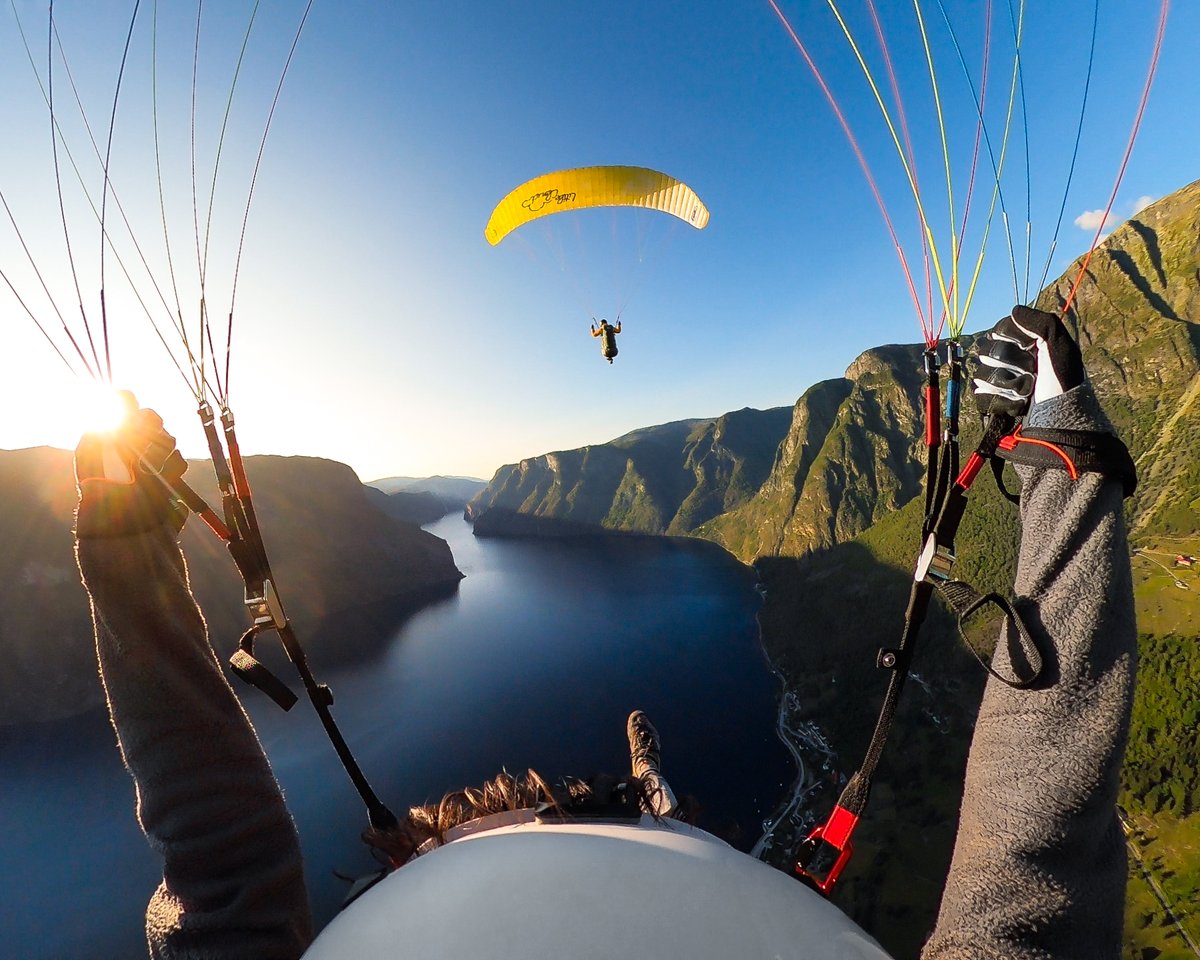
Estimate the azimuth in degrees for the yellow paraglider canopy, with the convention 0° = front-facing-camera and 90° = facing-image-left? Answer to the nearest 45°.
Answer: approximately 180°
